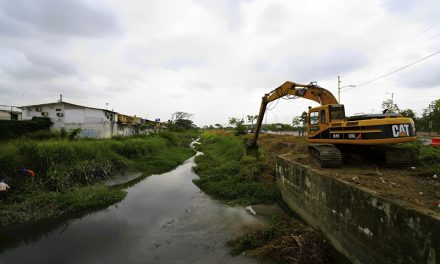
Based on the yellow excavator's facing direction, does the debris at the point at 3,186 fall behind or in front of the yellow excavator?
in front

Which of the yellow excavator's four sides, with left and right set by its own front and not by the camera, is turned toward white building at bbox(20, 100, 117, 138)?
front

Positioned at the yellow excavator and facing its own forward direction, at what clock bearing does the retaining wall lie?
The retaining wall is roughly at 9 o'clock from the yellow excavator.

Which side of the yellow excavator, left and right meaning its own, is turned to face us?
left

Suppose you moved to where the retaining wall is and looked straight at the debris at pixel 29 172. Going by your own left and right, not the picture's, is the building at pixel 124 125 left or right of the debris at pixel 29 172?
right

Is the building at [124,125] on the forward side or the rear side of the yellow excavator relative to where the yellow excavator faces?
on the forward side

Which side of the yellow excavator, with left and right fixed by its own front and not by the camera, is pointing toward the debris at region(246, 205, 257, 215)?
front
